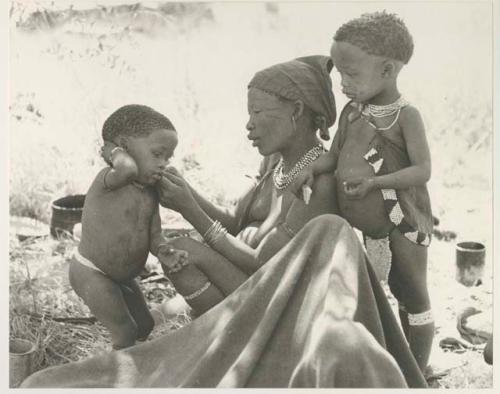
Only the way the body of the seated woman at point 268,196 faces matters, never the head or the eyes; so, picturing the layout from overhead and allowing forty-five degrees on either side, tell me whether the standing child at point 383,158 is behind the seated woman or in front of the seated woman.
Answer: behind

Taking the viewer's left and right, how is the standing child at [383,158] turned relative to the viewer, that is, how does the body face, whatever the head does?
facing the viewer and to the left of the viewer

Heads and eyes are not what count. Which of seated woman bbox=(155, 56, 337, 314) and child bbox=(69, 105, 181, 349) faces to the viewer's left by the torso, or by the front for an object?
the seated woman

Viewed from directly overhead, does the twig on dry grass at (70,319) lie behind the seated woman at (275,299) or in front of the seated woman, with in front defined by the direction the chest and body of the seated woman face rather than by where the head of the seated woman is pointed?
in front

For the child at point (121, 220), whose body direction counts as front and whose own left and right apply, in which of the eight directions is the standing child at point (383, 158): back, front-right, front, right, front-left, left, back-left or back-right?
front-left

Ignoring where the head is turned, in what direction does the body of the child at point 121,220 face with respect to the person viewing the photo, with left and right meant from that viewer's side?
facing the viewer and to the right of the viewer

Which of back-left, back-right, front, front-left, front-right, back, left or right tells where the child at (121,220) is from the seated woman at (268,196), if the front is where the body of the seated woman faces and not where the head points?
front

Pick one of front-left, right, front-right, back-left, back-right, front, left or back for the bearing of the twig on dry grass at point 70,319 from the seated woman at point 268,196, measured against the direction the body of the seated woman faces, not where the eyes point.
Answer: front

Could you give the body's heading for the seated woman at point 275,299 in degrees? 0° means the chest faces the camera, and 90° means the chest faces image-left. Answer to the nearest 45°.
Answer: approximately 90°

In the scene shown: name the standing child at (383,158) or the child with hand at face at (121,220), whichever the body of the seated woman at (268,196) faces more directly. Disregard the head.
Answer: the child with hand at face

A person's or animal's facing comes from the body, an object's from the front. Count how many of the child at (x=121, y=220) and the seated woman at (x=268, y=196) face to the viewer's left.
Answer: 1

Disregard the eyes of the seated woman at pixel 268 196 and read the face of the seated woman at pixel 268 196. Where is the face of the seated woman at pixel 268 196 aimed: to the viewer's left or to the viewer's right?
to the viewer's left
